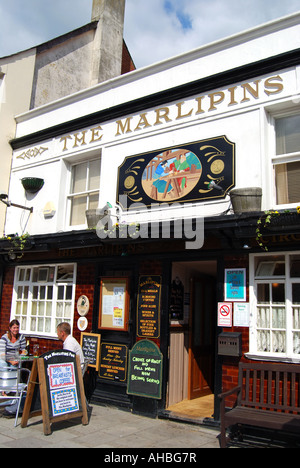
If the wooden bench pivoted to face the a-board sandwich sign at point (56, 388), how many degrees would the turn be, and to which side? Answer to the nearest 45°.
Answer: approximately 45° to its right

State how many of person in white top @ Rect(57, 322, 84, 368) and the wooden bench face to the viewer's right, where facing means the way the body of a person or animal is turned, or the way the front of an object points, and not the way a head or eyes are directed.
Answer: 0

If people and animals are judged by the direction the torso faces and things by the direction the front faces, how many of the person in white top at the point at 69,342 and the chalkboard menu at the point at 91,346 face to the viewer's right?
0

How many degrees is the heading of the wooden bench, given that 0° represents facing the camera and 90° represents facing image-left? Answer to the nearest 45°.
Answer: approximately 45°

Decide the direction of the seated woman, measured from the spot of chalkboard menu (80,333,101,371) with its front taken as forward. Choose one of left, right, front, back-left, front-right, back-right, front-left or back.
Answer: front-right

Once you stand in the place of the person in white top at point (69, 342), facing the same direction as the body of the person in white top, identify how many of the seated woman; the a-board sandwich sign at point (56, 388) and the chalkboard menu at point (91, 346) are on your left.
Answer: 1

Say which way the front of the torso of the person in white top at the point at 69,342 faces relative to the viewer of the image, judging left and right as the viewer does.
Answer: facing to the left of the viewer

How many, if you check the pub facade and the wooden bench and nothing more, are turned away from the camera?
0

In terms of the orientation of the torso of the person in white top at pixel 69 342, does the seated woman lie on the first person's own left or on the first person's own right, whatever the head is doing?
on the first person's own right

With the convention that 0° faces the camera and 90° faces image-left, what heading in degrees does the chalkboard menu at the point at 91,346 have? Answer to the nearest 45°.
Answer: approximately 45°
